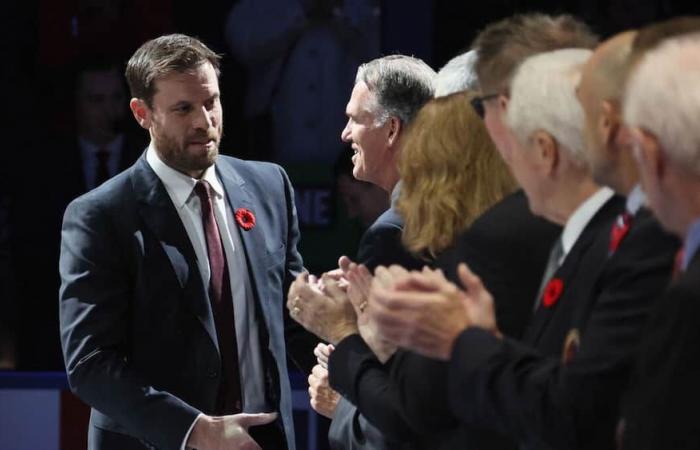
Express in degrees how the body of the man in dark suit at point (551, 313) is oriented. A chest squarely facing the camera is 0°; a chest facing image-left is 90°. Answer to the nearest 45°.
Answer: approximately 90°

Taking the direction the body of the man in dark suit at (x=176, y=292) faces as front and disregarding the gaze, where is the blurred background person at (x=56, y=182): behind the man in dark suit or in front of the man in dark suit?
behind

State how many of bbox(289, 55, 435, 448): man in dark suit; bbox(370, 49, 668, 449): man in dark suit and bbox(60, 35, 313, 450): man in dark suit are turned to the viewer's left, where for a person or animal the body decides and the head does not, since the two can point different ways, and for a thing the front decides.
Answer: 2

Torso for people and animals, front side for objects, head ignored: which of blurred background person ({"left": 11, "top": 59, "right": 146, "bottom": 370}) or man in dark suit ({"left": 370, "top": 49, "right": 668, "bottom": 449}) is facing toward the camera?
the blurred background person

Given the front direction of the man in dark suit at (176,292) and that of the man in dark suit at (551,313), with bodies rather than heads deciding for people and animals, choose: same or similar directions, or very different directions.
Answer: very different directions

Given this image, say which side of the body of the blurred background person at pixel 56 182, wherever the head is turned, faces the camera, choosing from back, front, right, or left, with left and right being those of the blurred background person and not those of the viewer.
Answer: front

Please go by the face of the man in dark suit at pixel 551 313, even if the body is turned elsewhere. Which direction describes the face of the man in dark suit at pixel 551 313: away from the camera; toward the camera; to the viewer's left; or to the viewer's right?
to the viewer's left

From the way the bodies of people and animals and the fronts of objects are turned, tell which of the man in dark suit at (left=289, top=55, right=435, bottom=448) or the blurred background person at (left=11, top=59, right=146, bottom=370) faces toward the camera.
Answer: the blurred background person

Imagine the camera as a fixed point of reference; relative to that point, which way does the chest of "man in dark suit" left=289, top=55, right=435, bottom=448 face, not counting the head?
to the viewer's left

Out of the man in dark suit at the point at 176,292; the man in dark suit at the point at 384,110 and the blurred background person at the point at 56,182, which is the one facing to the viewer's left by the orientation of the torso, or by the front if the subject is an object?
the man in dark suit at the point at 384,110

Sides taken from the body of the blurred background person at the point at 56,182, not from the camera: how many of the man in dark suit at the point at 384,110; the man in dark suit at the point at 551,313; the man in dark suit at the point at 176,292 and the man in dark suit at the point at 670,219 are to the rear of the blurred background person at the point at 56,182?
0

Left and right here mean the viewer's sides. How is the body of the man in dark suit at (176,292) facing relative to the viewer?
facing the viewer and to the right of the viewer

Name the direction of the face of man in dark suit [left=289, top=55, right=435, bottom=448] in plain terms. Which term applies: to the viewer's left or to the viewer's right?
to the viewer's left

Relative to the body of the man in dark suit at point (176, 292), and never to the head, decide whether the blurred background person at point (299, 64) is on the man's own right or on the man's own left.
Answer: on the man's own left

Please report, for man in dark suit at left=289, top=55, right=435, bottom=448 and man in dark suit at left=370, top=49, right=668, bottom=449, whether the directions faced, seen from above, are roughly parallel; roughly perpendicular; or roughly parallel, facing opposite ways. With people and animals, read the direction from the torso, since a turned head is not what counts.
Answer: roughly parallel

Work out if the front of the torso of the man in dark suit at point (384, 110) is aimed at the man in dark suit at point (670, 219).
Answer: no

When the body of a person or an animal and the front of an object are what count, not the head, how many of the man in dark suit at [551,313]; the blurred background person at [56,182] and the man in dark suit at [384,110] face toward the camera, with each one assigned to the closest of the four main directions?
1

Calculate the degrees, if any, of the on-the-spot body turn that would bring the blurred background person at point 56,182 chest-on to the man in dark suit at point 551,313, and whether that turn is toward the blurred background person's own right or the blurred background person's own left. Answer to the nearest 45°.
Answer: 0° — they already face them
